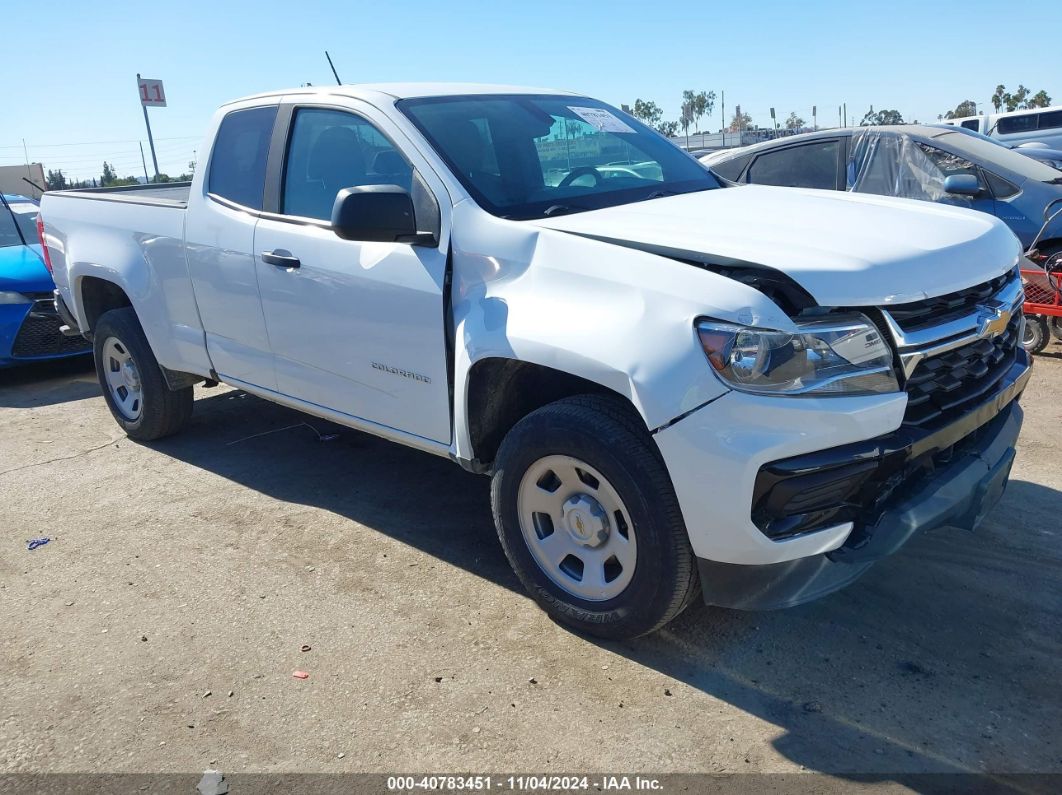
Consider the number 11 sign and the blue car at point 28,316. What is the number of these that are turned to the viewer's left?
0

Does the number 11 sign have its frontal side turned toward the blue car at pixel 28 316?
yes

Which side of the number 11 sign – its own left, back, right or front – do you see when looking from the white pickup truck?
front

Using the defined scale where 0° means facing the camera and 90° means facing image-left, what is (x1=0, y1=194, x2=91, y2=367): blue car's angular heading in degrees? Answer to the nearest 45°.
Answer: approximately 315°

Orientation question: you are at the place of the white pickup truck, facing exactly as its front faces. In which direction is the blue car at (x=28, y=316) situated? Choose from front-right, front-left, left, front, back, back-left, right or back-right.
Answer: back

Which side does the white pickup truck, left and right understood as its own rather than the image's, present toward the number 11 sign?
back

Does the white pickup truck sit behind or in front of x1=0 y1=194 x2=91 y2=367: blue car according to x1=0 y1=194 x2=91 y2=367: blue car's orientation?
in front

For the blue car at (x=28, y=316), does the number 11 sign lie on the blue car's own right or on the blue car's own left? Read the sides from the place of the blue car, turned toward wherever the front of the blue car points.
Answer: on the blue car's own left
